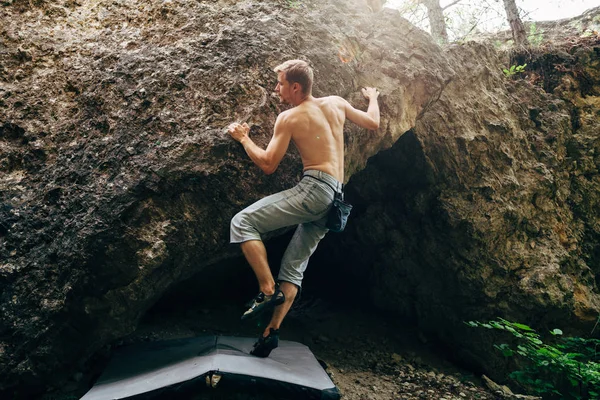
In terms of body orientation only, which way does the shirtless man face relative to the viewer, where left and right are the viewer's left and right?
facing away from the viewer and to the left of the viewer

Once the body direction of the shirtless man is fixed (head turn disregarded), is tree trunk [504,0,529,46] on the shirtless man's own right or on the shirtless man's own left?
on the shirtless man's own right

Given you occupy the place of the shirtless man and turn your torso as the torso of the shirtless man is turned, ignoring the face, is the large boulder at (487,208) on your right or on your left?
on your right

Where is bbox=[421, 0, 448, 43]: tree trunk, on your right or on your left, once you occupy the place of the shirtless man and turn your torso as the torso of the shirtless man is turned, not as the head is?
on your right
